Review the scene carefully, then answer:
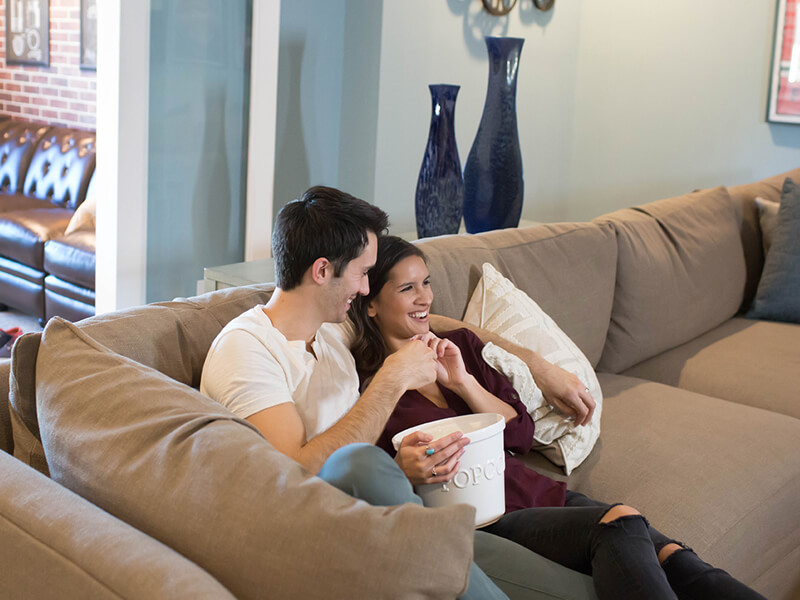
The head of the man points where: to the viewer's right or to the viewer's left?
to the viewer's right

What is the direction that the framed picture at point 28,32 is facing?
toward the camera

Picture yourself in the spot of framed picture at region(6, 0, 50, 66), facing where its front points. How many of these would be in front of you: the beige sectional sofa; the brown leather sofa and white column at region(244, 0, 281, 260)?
3

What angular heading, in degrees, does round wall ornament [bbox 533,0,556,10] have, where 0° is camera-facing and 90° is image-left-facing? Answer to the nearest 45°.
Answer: approximately 0°

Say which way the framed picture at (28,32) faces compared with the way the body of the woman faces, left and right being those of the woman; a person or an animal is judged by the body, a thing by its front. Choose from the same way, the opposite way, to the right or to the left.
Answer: the same way

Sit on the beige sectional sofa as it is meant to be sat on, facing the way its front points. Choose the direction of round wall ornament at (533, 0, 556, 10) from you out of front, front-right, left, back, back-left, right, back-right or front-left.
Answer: back-left

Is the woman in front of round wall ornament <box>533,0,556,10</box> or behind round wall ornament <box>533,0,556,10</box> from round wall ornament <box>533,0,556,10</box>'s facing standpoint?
in front

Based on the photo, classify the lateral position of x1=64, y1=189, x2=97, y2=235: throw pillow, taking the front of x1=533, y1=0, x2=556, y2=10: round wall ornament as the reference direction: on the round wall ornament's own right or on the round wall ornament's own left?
on the round wall ornament's own right

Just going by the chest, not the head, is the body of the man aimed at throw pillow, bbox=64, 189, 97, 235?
no

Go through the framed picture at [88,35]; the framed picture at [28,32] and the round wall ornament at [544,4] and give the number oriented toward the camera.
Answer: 3

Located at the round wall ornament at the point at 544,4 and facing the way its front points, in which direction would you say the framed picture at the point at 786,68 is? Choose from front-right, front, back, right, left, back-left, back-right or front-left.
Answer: left

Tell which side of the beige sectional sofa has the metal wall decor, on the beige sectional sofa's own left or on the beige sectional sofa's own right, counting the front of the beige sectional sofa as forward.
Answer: on the beige sectional sofa's own left

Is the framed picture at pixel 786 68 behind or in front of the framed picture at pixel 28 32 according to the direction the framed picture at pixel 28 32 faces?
in front

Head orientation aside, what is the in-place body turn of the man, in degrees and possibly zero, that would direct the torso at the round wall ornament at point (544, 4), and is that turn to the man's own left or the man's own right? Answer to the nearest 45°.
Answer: approximately 135° to the man's own left
